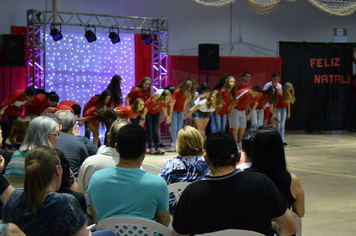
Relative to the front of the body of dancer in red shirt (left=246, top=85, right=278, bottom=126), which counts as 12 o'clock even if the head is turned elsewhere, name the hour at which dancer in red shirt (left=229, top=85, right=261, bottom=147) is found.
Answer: dancer in red shirt (left=229, top=85, right=261, bottom=147) is roughly at 3 o'clock from dancer in red shirt (left=246, top=85, right=278, bottom=126).

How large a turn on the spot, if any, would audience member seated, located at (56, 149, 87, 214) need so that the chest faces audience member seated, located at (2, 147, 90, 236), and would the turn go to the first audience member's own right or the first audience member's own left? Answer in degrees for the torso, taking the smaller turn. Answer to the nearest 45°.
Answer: approximately 135° to the first audience member's own right

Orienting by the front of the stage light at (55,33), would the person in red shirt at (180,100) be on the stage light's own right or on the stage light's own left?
on the stage light's own left

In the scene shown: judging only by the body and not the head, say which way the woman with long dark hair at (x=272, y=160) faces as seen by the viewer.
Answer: away from the camera

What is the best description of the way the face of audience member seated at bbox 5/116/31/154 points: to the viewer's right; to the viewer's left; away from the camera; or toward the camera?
away from the camera

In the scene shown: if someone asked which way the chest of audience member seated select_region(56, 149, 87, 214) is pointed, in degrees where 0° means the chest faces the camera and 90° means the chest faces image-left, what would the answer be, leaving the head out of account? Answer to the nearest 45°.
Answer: approximately 225°

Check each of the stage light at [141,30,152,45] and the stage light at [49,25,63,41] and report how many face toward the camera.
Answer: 2

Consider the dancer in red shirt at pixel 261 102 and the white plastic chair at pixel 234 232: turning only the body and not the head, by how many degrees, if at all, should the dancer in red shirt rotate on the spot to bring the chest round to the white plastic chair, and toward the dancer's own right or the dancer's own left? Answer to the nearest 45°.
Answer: approximately 45° to the dancer's own right

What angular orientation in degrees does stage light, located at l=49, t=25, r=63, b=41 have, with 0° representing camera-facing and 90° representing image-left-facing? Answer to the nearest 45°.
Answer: approximately 0°

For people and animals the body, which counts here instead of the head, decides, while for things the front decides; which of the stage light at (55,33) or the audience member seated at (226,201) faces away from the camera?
the audience member seated

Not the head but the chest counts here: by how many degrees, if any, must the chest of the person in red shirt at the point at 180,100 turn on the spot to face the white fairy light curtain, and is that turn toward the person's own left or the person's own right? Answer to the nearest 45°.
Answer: approximately 180°

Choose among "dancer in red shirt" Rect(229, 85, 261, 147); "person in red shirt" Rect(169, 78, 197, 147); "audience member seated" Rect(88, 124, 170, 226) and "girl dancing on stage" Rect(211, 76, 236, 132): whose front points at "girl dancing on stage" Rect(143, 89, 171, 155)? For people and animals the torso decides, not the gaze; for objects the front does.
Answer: the audience member seated

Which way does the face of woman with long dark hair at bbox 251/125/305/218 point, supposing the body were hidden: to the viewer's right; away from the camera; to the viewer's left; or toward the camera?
away from the camera

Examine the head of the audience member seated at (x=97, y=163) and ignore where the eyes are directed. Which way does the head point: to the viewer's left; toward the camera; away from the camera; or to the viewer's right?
away from the camera

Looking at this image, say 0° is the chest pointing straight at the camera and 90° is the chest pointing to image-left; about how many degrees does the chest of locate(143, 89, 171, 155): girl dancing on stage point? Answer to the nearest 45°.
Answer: approximately 315°

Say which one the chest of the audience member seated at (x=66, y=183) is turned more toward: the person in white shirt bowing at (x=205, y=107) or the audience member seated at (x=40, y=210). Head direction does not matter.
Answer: the person in white shirt bowing

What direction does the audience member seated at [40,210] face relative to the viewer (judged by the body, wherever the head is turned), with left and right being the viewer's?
facing away from the viewer and to the right of the viewer
